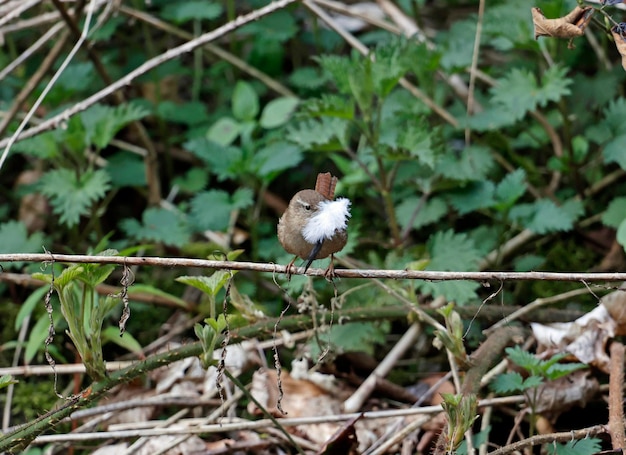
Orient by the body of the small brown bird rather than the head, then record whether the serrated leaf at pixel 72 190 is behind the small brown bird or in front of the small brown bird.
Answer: behind

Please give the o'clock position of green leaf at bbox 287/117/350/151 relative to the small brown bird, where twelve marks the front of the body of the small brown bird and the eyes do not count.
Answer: The green leaf is roughly at 6 o'clock from the small brown bird.

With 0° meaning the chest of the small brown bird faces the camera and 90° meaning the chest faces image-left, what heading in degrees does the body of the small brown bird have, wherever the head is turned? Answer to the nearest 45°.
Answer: approximately 0°

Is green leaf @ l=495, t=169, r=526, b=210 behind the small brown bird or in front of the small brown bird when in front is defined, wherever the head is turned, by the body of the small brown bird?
behind

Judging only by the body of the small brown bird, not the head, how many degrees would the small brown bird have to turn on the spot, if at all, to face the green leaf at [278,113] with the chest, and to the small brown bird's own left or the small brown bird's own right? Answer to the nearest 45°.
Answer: approximately 180°

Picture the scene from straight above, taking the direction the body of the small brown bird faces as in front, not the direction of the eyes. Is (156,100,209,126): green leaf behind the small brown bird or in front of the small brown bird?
behind

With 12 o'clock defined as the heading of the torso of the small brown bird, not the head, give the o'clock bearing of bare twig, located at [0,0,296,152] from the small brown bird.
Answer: The bare twig is roughly at 5 o'clock from the small brown bird.
